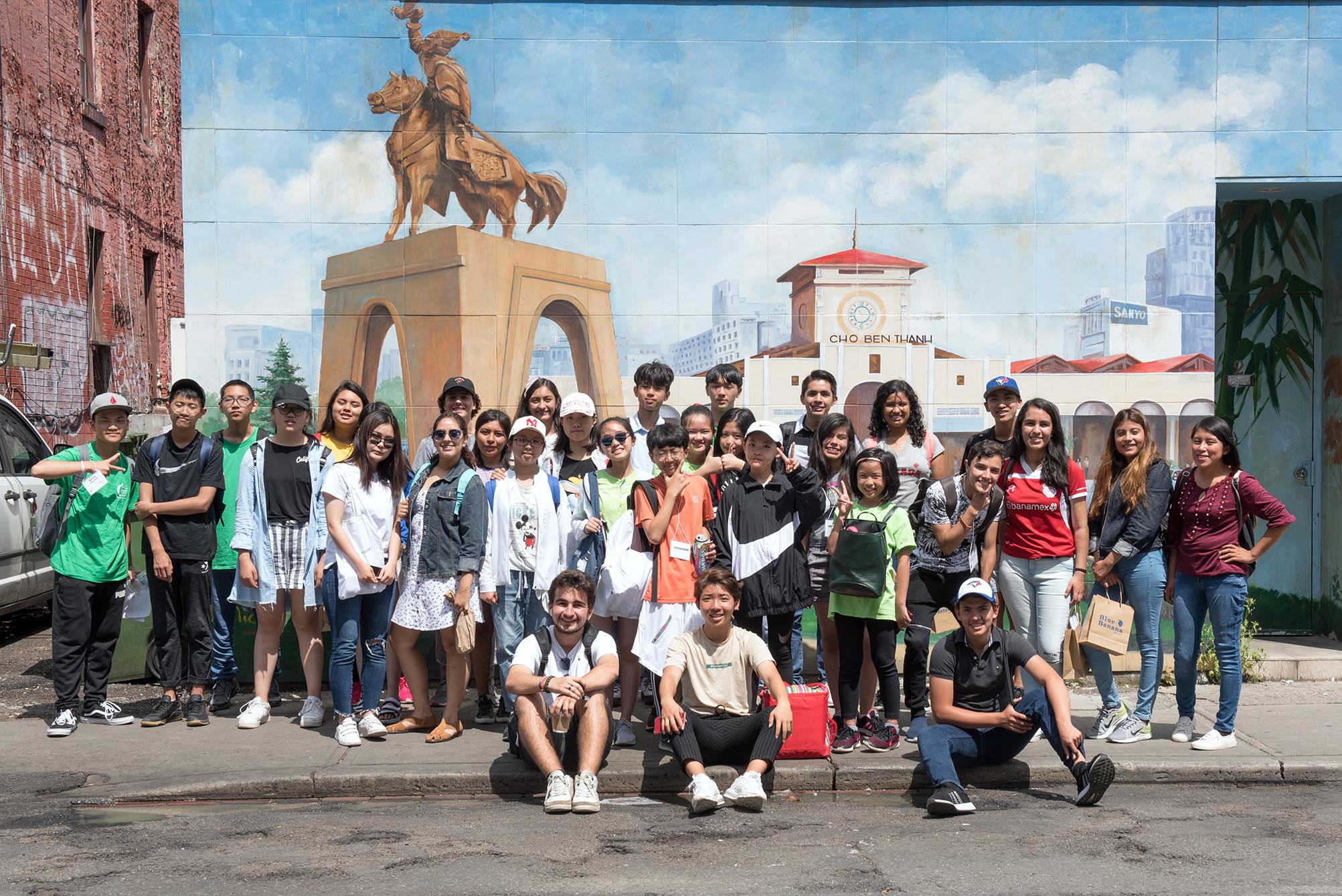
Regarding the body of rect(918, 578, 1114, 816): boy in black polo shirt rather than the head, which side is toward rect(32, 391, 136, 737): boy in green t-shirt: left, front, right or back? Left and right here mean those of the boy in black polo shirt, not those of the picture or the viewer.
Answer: right

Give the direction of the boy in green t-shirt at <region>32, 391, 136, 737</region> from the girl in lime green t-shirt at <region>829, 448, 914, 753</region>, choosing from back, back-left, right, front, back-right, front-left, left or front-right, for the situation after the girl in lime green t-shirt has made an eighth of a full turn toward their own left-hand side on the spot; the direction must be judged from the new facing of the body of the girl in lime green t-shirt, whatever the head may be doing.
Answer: back-right

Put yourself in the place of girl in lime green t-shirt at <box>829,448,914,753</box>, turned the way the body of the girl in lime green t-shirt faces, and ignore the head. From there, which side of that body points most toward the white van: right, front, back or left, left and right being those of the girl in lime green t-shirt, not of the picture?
right

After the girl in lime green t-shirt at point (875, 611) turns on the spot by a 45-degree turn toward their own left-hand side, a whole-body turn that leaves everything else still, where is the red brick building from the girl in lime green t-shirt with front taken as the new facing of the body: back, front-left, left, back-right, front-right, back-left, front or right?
back

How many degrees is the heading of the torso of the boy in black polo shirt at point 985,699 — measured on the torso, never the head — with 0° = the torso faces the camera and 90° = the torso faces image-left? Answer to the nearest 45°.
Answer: approximately 0°

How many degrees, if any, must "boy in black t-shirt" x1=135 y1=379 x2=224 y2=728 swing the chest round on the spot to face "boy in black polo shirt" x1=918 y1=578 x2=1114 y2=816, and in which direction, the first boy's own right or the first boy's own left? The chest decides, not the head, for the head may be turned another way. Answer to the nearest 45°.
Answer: approximately 45° to the first boy's own left

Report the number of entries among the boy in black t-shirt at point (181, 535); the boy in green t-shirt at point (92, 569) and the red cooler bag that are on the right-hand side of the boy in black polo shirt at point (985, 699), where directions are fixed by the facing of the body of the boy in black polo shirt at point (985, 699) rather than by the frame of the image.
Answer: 3

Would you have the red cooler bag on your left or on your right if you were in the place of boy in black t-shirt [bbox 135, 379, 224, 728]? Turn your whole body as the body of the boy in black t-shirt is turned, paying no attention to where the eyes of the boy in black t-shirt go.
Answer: on your left

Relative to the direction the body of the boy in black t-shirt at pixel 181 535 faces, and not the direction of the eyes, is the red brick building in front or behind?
behind

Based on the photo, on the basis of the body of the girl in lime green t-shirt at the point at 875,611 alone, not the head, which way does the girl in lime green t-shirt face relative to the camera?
toward the camera

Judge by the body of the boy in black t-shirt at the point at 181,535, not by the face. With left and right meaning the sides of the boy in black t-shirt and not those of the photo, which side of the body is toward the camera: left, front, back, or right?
front

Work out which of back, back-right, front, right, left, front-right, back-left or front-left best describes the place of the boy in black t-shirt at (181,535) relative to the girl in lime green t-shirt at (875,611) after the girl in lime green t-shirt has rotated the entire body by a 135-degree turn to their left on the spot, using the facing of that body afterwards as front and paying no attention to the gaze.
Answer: back-left
